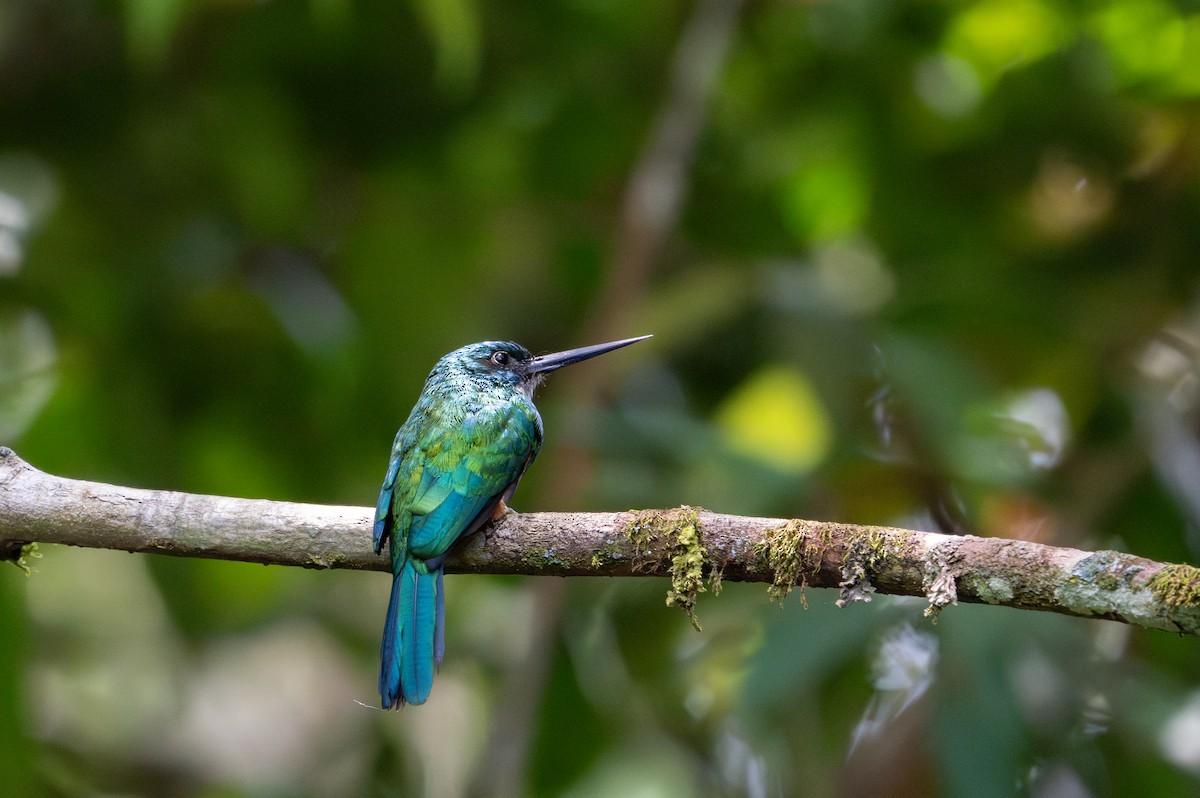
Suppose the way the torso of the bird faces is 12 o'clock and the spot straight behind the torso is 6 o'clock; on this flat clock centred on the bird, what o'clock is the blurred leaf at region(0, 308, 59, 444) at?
The blurred leaf is roughly at 9 o'clock from the bird.

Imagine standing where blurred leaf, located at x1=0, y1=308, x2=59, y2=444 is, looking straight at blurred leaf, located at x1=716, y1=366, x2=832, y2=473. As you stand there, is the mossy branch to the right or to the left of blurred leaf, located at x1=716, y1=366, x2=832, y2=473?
right

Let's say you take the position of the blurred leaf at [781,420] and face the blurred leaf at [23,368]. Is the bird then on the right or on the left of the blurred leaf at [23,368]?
left

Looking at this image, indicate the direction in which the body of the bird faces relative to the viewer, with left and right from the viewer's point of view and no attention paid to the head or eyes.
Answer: facing away from the viewer and to the right of the viewer

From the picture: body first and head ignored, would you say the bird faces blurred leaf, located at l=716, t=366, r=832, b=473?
yes
